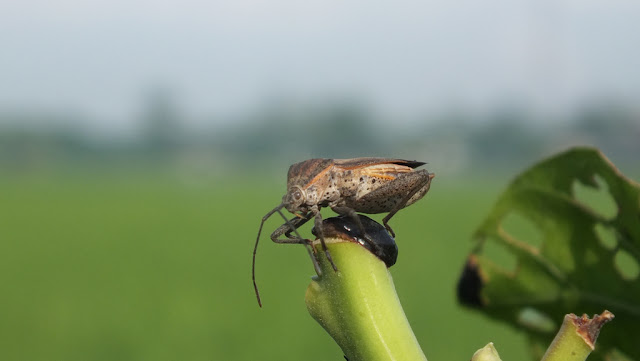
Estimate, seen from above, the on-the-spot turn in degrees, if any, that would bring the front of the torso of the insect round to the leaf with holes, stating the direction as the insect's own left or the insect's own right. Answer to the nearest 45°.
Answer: approximately 135° to the insect's own right

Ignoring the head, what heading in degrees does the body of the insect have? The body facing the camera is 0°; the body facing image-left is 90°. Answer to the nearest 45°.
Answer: approximately 90°
